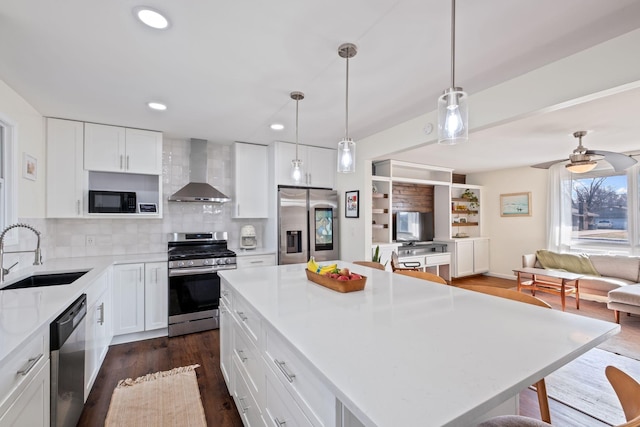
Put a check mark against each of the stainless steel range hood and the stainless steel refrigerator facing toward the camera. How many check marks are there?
2

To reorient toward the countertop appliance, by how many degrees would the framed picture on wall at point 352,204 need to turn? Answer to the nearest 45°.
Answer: approximately 45° to its right

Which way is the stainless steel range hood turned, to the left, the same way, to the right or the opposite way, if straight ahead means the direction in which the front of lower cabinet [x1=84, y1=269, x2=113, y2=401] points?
to the right

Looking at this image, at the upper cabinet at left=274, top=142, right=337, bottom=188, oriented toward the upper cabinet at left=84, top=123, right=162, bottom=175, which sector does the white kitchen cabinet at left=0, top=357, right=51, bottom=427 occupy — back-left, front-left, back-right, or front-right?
front-left

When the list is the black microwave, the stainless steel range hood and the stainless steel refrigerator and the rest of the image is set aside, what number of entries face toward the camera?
3

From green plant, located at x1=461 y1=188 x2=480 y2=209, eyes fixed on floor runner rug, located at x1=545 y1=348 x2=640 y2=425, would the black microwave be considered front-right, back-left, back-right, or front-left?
front-right

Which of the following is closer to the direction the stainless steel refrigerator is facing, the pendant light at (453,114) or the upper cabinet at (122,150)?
the pendant light

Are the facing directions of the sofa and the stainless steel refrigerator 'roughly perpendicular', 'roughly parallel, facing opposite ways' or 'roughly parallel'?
roughly perpendicular

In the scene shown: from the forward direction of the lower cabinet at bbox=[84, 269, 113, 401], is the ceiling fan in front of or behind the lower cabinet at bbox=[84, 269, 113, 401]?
in front

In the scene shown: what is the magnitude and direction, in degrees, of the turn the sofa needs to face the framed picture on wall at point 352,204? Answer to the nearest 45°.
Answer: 0° — it already faces it

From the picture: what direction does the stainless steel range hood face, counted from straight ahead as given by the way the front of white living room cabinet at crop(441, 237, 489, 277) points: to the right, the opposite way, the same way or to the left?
the same way

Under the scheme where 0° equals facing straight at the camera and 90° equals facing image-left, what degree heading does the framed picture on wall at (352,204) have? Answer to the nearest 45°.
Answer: approximately 45°

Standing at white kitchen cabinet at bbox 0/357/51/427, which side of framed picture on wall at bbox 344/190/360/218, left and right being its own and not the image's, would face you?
front

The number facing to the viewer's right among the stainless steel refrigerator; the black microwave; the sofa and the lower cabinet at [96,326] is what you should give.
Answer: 1

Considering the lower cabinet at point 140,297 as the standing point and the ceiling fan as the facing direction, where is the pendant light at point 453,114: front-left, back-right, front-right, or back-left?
front-right

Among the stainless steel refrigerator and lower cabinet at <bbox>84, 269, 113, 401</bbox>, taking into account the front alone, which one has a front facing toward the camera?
the stainless steel refrigerator

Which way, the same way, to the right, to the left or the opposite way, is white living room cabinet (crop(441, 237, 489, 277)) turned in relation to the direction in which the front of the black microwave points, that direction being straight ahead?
the same way

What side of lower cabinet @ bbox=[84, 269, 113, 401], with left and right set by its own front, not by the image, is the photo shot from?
right

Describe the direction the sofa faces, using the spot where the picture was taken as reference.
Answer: facing the viewer and to the left of the viewer
